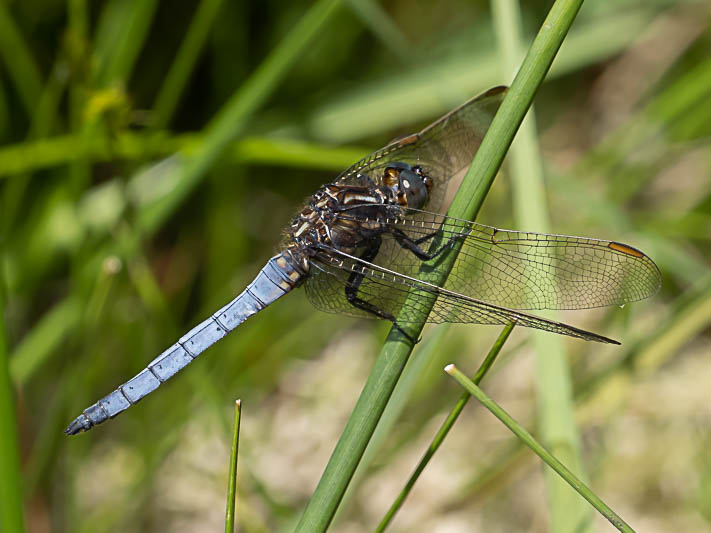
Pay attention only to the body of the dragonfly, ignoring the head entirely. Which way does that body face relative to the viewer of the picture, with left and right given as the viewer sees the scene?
facing to the right of the viewer

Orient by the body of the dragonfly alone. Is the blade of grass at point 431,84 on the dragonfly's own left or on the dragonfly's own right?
on the dragonfly's own left

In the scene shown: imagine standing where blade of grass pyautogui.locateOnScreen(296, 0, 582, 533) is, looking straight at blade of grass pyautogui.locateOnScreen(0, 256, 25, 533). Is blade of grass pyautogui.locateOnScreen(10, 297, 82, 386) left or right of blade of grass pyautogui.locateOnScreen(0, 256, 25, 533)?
right

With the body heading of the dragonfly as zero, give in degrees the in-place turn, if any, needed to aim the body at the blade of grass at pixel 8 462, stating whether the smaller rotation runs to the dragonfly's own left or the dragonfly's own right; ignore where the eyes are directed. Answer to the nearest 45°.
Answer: approximately 135° to the dragonfly's own right
